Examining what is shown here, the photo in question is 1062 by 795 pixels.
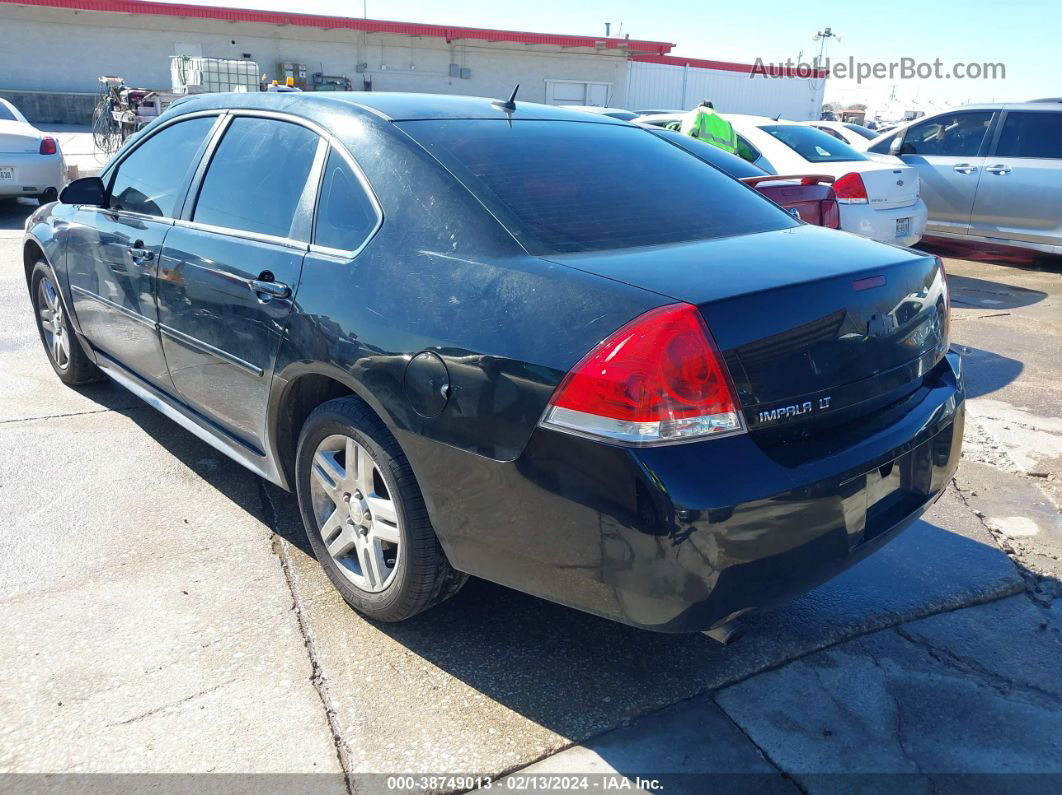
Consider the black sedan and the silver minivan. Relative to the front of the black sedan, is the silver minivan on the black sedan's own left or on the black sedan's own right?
on the black sedan's own right

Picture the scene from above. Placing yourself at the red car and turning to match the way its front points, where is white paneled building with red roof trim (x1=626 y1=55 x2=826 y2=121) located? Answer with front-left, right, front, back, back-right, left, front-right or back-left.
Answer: front-right

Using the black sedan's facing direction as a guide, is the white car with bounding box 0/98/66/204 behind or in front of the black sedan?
in front

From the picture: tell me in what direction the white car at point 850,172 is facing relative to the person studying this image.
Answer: facing away from the viewer and to the left of the viewer

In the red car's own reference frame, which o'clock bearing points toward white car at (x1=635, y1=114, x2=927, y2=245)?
The white car is roughly at 2 o'clock from the red car.

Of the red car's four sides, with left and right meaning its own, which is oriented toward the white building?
front

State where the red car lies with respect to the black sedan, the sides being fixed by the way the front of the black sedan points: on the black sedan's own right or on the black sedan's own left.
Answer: on the black sedan's own right

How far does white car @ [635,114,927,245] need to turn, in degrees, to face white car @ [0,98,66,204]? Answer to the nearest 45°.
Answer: approximately 45° to its left

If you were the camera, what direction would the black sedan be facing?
facing away from the viewer and to the left of the viewer

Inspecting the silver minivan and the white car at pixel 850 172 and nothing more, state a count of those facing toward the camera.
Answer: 0

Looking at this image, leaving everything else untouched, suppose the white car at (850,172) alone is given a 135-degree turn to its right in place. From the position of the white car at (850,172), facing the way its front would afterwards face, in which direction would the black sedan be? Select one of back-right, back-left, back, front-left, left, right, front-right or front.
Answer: right

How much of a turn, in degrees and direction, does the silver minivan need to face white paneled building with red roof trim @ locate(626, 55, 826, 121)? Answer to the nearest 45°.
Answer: approximately 90° to its right

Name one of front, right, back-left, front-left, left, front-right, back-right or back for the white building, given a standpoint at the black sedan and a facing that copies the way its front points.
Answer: front-right

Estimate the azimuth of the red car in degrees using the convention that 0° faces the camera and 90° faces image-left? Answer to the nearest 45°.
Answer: approximately 135°

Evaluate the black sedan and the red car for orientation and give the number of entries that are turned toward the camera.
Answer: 0

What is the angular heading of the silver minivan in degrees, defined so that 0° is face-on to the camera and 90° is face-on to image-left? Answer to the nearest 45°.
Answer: approximately 90°
